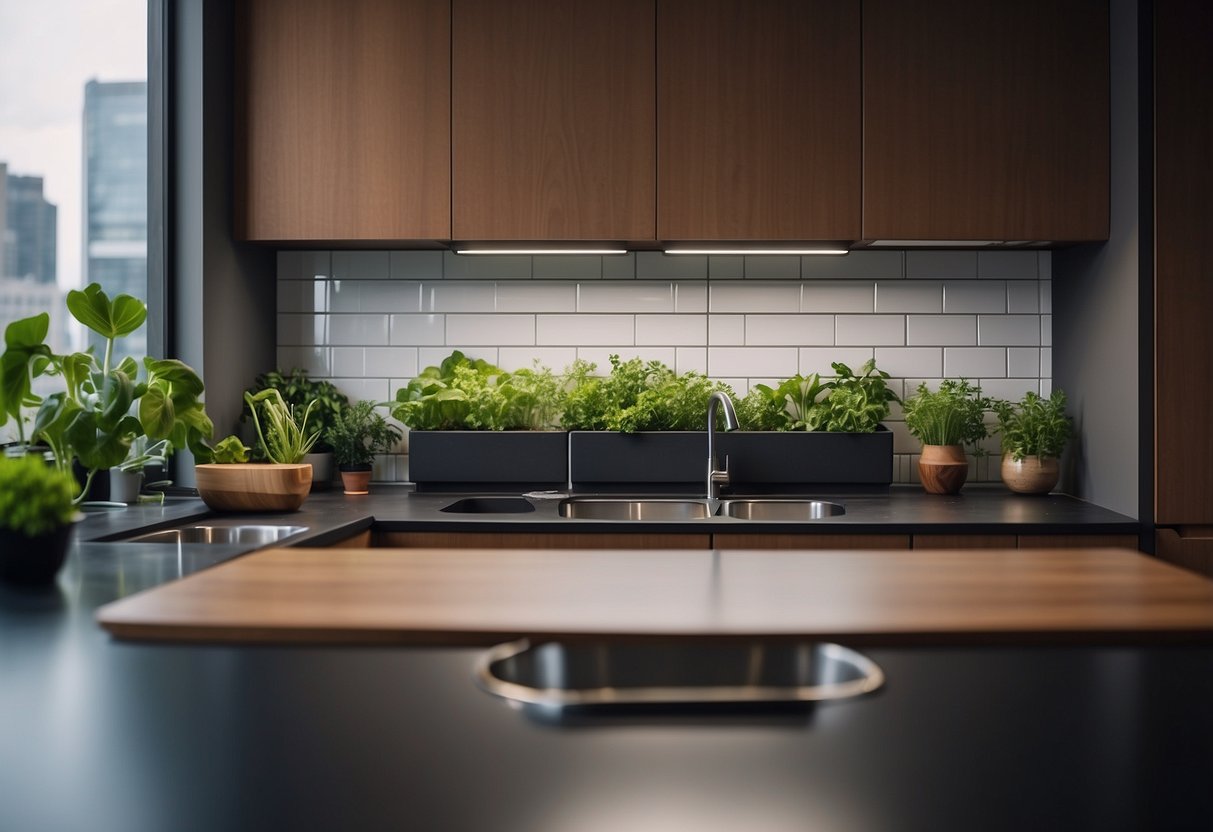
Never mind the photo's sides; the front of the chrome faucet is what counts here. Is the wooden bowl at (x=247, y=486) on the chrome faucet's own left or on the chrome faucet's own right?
on the chrome faucet's own right

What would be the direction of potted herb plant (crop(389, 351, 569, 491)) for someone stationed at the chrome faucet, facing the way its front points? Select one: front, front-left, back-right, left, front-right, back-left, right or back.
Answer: back-right

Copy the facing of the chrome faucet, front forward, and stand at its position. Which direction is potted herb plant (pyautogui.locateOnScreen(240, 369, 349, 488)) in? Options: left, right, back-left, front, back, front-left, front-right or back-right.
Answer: back-right

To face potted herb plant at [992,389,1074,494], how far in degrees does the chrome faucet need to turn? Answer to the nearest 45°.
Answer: approximately 45° to its left

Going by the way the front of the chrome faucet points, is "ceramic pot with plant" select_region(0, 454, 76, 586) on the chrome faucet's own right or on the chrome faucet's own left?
on the chrome faucet's own right

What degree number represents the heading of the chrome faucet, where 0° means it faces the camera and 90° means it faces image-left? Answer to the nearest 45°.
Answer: approximately 315°

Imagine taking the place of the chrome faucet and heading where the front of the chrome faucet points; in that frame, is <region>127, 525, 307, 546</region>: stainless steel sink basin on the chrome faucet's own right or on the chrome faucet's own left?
on the chrome faucet's own right

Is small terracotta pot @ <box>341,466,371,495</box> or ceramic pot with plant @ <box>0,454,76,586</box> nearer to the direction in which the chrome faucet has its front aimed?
the ceramic pot with plant

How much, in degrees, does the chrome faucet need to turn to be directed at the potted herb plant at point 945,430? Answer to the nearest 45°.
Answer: approximately 45° to its left
